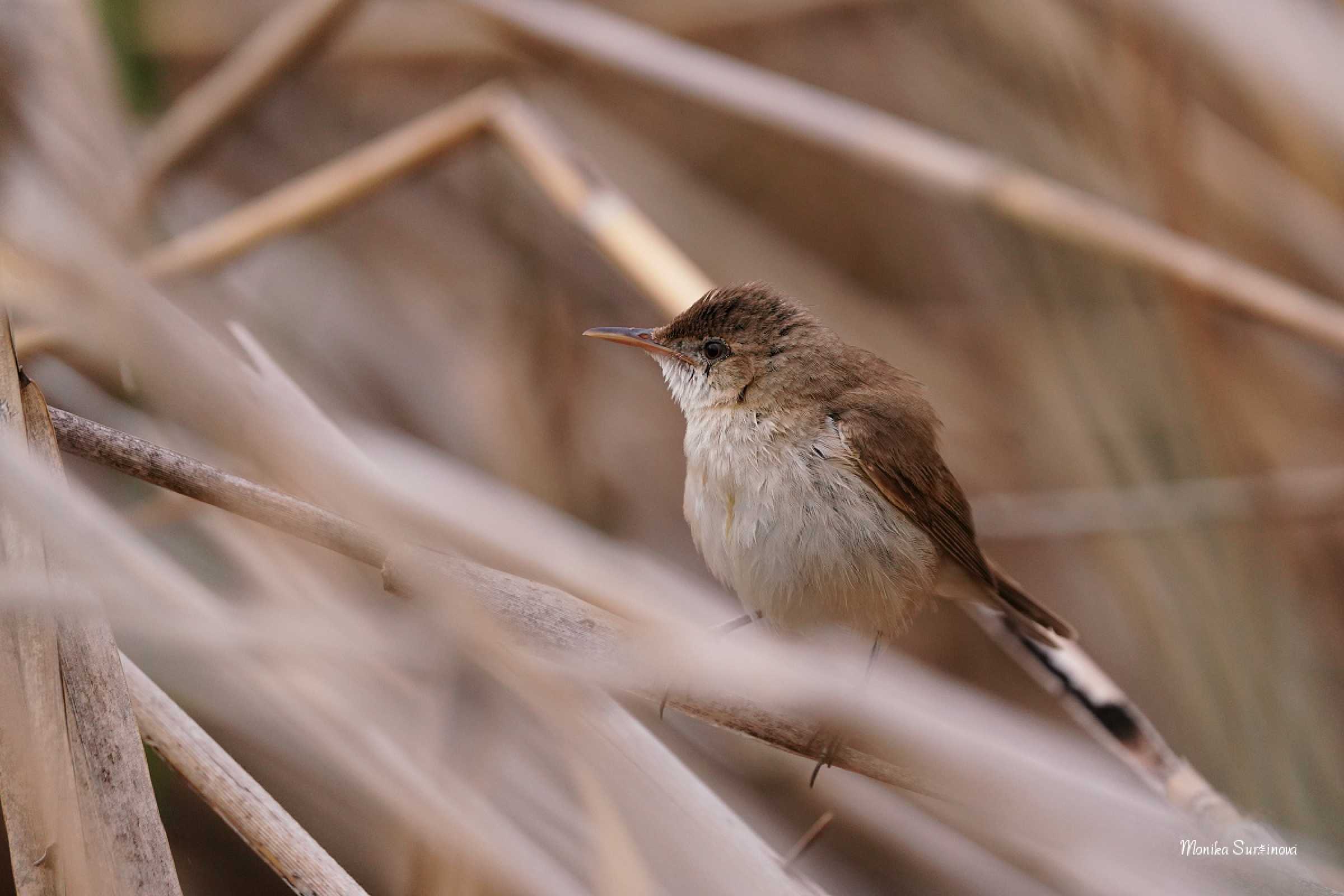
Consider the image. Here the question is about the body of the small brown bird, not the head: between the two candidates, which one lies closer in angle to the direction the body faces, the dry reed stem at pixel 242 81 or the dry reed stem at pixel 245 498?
the dry reed stem at pixel 245 498

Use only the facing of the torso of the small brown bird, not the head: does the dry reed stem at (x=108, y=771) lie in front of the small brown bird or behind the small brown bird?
in front

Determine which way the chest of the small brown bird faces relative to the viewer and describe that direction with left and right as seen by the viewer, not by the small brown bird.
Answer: facing the viewer and to the left of the viewer

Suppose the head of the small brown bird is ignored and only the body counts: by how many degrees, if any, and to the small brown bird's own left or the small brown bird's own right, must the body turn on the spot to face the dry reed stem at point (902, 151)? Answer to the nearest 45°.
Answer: approximately 135° to the small brown bird's own right

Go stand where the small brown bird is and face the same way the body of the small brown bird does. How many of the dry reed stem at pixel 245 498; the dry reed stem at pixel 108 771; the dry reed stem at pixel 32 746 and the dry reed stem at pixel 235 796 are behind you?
0

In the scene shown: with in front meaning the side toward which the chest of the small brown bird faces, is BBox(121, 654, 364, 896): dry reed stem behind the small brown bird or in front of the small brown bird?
in front

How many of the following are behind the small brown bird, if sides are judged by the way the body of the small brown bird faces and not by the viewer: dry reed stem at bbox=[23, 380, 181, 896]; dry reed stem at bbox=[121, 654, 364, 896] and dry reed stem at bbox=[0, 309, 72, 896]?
0

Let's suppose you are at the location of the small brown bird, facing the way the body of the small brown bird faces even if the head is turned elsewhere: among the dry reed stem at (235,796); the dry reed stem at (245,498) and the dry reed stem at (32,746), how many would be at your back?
0

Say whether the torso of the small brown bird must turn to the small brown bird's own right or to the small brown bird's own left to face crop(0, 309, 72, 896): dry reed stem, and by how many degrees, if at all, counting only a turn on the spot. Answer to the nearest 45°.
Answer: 0° — it already faces it

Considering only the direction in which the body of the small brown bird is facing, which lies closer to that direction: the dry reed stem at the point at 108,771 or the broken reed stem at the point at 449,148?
the dry reed stem

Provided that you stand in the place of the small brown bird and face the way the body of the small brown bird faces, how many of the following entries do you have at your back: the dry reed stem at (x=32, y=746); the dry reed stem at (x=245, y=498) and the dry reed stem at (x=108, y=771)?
0

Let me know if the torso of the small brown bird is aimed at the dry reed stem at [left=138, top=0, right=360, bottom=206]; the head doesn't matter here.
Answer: no
